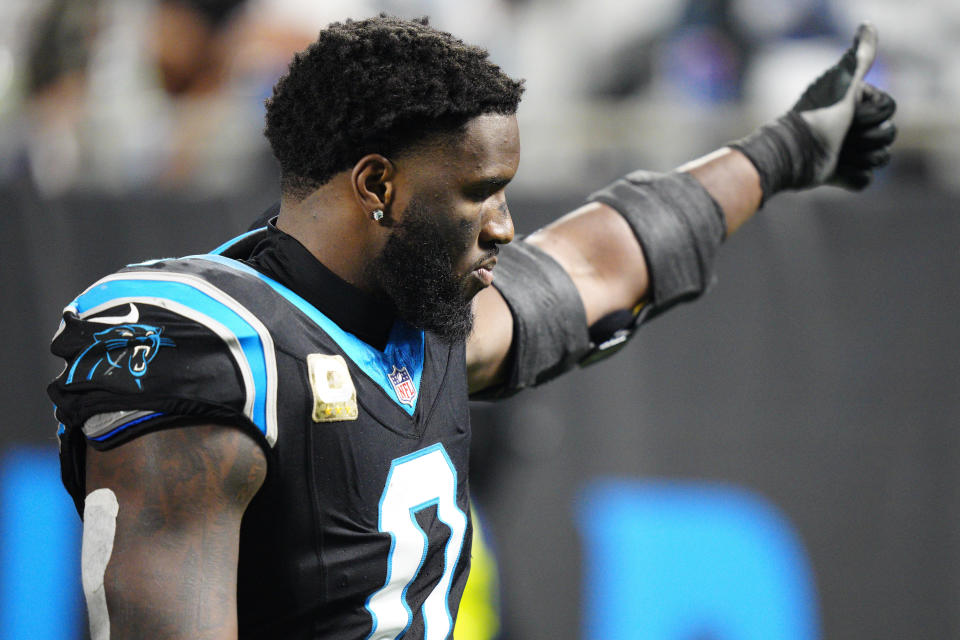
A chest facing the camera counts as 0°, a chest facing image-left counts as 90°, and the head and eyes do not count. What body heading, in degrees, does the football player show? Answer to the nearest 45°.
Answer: approximately 315°

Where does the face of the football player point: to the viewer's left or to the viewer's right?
to the viewer's right
